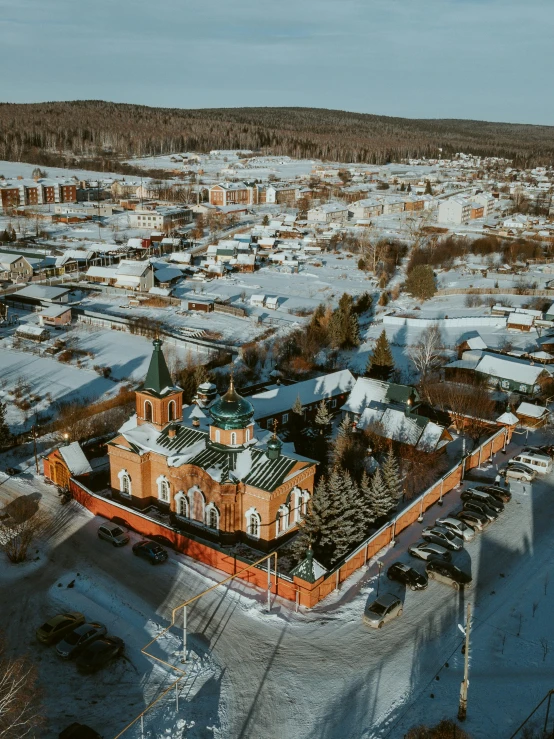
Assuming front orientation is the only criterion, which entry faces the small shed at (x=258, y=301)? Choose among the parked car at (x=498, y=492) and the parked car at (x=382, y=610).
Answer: the parked car at (x=498, y=492)

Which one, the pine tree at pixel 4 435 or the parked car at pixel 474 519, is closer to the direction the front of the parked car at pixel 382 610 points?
the pine tree

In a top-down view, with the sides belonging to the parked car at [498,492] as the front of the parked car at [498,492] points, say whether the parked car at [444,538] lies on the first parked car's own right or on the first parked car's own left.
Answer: on the first parked car's own left

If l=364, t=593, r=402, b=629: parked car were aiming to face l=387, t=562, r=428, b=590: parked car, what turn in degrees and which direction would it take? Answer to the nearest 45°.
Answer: approximately 135° to its right

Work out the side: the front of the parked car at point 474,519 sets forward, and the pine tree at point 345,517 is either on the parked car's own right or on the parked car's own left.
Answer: on the parked car's own left

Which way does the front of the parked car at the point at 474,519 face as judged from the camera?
facing away from the viewer and to the left of the viewer

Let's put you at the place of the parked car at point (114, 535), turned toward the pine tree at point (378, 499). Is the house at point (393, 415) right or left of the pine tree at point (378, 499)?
left

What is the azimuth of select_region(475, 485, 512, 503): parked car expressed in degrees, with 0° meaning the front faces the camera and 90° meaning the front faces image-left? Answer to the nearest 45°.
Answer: approximately 135°

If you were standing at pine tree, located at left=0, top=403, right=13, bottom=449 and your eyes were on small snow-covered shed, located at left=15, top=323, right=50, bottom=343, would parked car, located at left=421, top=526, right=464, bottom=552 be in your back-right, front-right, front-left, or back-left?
back-right

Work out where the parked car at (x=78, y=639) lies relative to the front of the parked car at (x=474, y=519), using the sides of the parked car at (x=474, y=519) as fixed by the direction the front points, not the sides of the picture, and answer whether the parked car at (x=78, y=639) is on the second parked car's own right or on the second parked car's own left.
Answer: on the second parked car's own left
